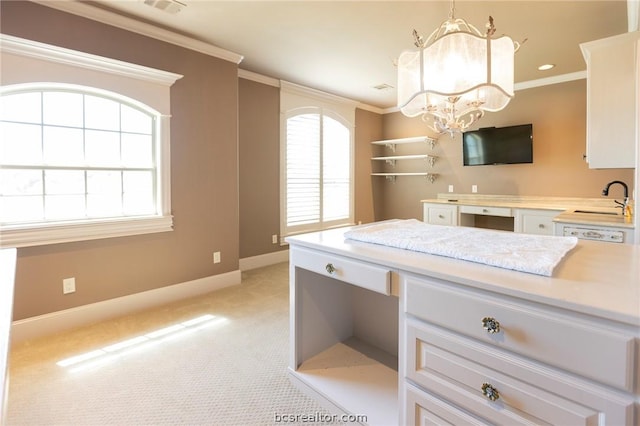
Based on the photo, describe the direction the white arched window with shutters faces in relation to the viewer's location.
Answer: facing the viewer and to the right of the viewer

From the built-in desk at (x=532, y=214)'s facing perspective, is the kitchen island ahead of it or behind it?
ahead

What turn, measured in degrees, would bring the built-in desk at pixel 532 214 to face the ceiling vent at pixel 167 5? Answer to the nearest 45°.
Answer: approximately 45° to its right

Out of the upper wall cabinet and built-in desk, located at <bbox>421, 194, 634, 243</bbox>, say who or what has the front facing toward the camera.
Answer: the built-in desk

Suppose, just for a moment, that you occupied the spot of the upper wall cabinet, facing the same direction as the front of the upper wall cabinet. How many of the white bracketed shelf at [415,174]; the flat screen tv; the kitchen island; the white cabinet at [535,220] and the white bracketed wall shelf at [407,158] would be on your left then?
1

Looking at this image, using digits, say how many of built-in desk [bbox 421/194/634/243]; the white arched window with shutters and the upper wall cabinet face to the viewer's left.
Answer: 1

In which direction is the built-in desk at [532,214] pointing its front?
toward the camera

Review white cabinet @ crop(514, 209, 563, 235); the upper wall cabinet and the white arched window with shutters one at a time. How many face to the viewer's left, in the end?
1

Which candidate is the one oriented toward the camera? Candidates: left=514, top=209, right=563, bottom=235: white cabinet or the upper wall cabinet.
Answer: the white cabinet

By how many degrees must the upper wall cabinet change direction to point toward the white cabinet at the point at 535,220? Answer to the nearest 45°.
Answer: approximately 45° to its right

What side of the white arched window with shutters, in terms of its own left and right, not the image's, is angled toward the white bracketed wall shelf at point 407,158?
left

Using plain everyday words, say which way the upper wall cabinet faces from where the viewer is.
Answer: facing to the left of the viewer

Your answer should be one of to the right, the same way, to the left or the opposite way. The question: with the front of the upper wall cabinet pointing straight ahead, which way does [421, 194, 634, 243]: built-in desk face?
to the left

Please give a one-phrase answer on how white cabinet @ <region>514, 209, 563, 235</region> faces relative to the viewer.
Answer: facing the viewer

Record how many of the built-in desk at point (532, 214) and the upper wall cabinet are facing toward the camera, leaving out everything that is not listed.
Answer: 1

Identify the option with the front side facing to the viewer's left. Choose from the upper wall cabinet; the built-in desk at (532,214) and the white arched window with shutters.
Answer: the upper wall cabinet
